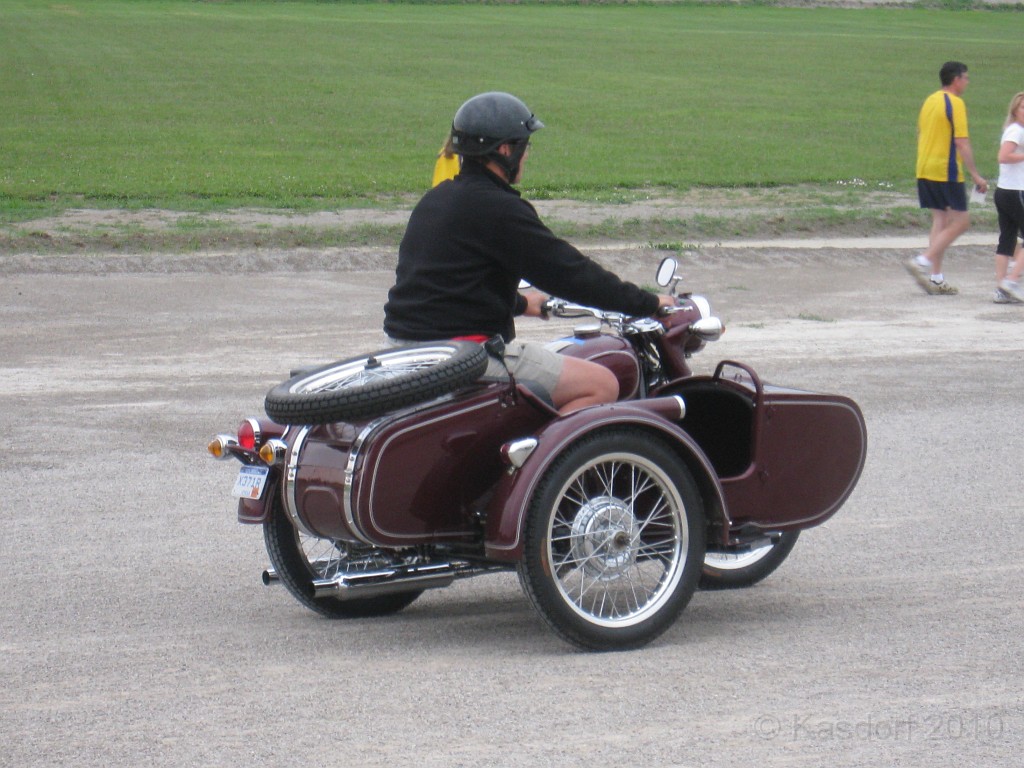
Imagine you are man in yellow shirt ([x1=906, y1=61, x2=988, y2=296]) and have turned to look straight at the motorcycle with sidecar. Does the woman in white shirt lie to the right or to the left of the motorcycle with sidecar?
left

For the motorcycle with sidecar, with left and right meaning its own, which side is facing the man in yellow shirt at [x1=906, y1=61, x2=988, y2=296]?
front

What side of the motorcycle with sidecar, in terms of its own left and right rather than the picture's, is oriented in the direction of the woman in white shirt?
front

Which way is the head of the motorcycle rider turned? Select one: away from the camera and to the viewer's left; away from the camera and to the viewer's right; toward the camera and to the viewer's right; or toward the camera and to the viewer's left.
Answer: away from the camera and to the viewer's right

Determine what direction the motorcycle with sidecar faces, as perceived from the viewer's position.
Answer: facing away from the viewer and to the right of the viewer

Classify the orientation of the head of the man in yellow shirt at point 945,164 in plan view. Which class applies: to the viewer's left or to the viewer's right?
to the viewer's right
